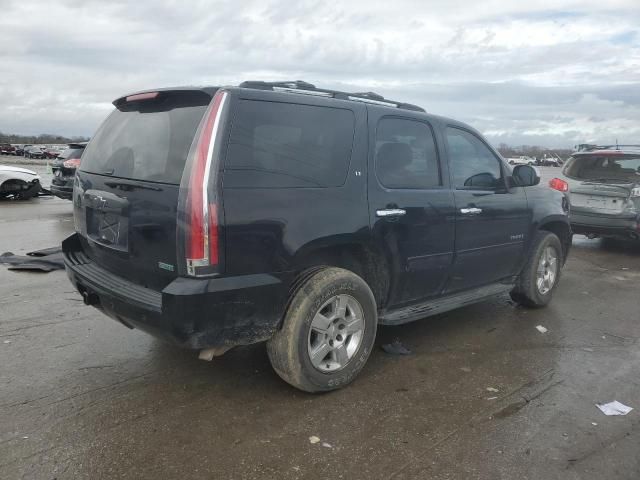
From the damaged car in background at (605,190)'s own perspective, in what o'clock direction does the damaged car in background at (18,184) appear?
the damaged car in background at (18,184) is roughly at 9 o'clock from the damaged car in background at (605,190).

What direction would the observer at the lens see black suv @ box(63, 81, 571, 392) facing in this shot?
facing away from the viewer and to the right of the viewer

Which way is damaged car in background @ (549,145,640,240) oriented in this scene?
away from the camera

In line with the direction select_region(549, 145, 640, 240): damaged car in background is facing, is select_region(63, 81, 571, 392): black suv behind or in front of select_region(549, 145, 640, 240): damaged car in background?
behind

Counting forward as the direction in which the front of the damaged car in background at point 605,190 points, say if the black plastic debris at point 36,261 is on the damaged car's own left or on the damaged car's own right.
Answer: on the damaged car's own left

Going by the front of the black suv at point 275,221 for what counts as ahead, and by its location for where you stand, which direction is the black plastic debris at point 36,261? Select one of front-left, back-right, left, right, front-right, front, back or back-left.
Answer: left

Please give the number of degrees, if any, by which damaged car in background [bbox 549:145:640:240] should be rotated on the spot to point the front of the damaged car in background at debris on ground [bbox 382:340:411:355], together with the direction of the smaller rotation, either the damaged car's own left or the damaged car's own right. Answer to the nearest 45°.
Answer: approximately 180°

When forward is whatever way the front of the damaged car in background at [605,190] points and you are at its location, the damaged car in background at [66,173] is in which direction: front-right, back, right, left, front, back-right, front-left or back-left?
left

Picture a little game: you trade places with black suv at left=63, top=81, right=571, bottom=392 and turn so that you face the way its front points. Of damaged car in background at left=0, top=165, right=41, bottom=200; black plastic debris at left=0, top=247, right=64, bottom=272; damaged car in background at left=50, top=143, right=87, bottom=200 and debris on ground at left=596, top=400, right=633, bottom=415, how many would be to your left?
3

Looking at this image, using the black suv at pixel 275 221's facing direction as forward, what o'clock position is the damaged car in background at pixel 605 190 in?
The damaged car in background is roughly at 12 o'clock from the black suv.

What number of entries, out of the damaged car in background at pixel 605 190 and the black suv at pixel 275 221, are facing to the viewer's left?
0

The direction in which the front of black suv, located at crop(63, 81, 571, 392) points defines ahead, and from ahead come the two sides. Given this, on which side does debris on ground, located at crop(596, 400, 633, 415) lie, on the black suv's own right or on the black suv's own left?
on the black suv's own right

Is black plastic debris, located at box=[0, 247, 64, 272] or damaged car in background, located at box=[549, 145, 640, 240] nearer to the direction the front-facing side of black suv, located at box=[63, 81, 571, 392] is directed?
the damaged car in background
